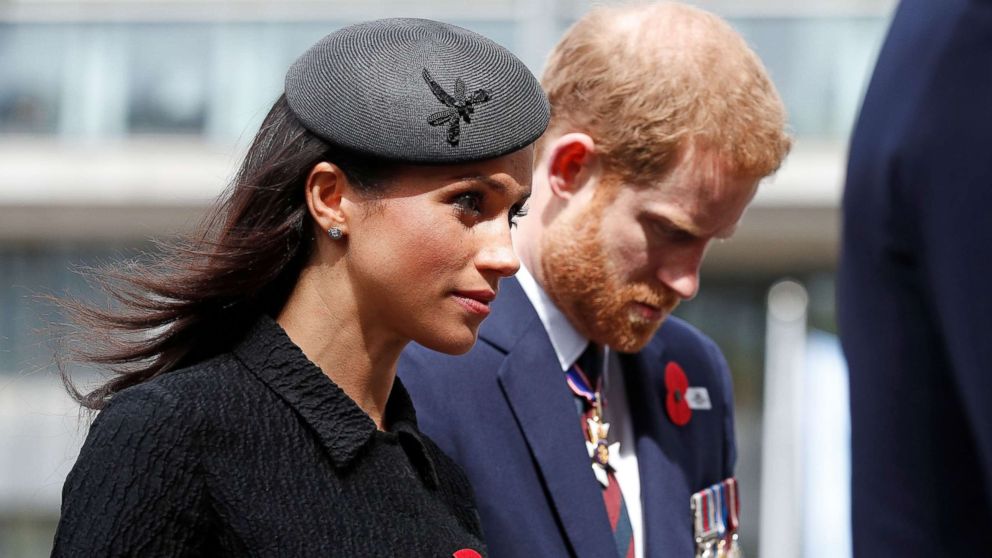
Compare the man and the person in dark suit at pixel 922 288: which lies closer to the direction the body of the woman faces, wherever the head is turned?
the person in dark suit

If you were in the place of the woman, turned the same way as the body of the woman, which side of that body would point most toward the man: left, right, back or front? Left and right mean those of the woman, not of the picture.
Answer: left

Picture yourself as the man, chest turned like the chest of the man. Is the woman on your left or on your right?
on your right

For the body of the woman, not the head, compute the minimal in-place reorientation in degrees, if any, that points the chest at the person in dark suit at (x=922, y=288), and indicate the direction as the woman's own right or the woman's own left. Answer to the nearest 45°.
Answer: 0° — they already face them

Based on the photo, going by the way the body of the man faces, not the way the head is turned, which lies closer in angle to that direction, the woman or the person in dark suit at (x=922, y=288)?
the person in dark suit

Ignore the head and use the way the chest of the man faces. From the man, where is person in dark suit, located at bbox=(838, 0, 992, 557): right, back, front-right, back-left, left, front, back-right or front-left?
front-right

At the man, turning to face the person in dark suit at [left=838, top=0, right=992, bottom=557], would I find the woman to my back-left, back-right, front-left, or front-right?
front-right

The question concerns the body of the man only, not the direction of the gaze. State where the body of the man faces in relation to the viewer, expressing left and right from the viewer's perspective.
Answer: facing the viewer and to the right of the viewer

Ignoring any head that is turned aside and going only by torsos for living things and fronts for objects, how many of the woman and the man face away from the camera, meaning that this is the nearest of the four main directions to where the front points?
0

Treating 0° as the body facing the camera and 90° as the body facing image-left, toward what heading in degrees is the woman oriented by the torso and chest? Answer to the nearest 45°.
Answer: approximately 315°

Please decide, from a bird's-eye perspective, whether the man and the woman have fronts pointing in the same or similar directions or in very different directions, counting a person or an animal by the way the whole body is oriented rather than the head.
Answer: same or similar directions

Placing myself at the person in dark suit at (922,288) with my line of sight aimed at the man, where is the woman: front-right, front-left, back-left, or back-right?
front-left
